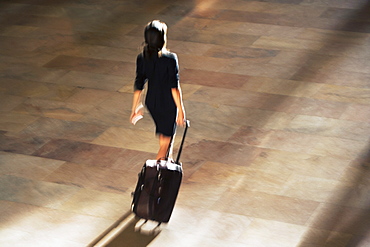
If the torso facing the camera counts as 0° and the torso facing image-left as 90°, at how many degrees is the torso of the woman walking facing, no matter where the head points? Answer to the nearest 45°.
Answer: approximately 180°
